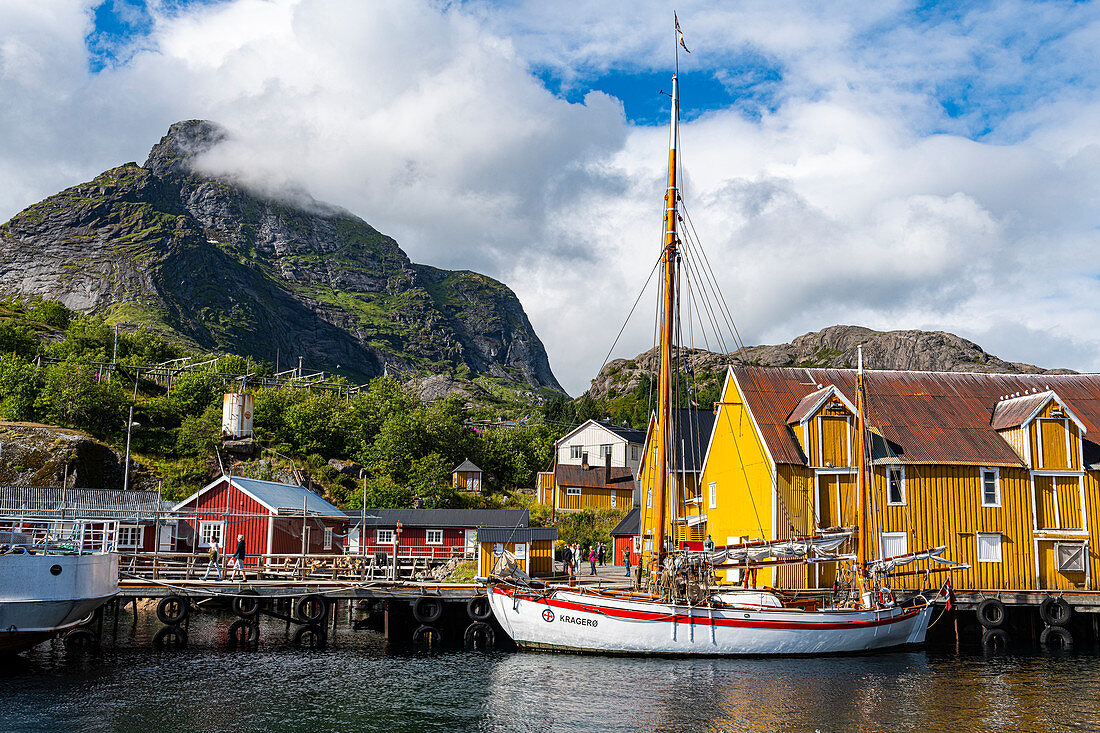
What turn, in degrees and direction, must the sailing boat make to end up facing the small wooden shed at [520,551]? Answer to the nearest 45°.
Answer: approximately 45° to its right

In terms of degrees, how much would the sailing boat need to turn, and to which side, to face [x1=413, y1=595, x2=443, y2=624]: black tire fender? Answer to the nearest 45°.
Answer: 0° — it already faces it

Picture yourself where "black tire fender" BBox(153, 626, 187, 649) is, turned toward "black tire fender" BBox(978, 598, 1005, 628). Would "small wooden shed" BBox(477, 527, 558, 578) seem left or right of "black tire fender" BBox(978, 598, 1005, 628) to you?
left

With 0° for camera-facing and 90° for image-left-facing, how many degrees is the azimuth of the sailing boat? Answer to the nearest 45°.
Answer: approximately 90°

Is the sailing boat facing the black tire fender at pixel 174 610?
yes

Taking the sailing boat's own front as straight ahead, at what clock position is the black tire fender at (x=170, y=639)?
The black tire fender is roughly at 12 o'clock from the sailing boat.

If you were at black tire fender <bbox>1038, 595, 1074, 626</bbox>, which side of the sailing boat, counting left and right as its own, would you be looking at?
back

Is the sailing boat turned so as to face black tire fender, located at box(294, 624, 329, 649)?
yes

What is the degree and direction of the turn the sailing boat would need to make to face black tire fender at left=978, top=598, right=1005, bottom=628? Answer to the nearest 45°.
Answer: approximately 135° to its right

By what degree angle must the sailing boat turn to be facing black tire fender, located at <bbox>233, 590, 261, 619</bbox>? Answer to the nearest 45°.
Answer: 0° — it already faces it

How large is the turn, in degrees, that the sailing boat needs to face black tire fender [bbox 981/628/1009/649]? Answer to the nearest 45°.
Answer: approximately 135° to its right

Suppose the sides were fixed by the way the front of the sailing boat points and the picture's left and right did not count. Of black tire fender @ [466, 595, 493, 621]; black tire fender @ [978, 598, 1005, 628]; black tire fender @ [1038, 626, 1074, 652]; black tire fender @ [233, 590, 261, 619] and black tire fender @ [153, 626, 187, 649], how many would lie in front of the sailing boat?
3
